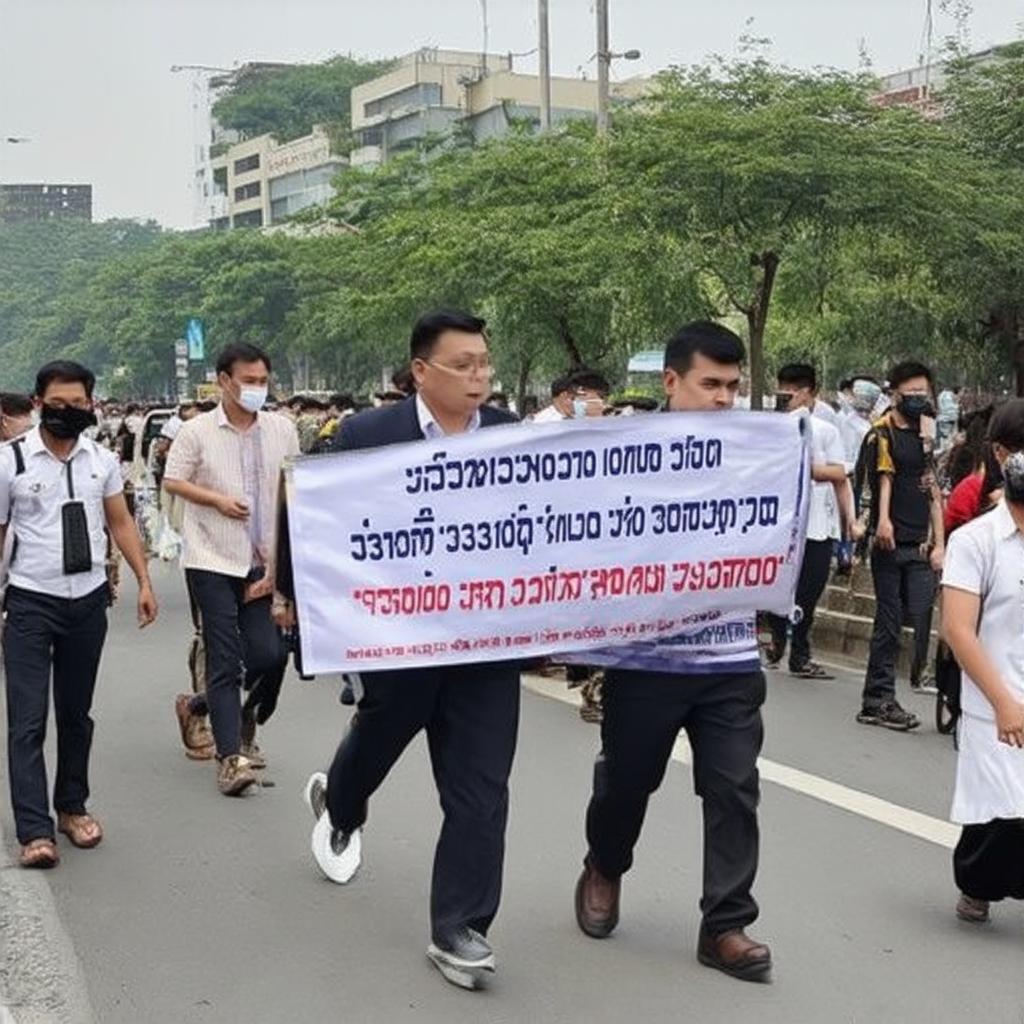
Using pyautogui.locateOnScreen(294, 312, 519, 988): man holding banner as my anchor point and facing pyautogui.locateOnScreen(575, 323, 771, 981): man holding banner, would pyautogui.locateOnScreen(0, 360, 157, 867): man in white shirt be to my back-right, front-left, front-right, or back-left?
back-left

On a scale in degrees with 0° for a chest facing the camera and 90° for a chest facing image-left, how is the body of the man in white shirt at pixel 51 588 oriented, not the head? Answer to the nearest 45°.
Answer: approximately 0°

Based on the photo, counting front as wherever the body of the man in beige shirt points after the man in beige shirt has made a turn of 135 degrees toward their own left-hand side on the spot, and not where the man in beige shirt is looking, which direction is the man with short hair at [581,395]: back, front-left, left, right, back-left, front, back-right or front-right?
front-right

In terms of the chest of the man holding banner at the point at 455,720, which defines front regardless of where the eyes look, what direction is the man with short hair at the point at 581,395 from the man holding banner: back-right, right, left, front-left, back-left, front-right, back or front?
back-left

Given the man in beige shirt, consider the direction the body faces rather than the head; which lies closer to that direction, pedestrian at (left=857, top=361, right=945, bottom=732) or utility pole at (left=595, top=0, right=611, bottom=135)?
the pedestrian

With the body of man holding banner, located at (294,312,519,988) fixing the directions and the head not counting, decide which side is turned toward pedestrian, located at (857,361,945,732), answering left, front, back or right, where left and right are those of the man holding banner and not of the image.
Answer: left

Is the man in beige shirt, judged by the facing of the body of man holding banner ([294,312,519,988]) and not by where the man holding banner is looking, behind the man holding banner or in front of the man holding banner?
behind
